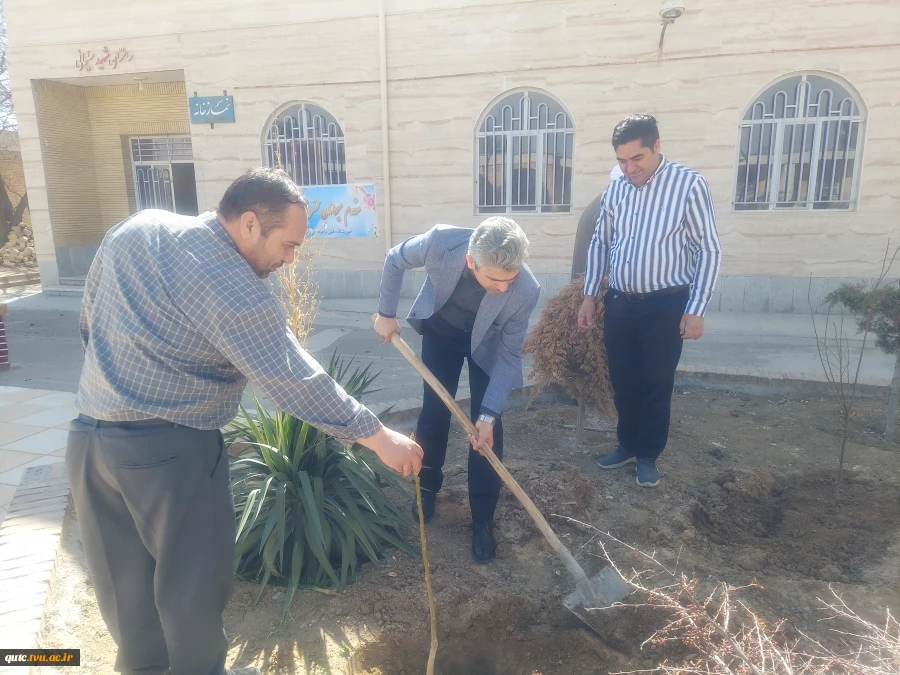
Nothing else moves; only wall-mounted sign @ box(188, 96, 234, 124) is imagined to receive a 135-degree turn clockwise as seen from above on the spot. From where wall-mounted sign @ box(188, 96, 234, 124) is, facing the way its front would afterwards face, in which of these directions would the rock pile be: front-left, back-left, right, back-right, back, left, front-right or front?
front

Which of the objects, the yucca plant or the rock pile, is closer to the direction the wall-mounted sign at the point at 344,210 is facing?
the yucca plant

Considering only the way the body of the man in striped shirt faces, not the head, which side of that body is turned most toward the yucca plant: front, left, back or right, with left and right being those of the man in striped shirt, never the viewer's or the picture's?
front

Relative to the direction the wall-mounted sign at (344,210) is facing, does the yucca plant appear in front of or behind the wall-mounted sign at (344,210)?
in front

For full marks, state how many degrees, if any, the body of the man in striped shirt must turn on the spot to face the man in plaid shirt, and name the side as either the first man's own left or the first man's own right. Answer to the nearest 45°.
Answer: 0° — they already face them

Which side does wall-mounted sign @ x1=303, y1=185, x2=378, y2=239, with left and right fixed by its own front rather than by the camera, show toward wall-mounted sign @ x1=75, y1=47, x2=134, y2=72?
right

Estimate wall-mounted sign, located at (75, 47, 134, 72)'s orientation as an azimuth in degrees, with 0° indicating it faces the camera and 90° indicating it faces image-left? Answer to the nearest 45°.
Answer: approximately 0°

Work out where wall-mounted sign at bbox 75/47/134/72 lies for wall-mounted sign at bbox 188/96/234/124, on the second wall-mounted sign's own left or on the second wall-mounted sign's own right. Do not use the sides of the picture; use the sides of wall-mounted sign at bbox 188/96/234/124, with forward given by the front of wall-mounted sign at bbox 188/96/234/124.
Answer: on the second wall-mounted sign's own right

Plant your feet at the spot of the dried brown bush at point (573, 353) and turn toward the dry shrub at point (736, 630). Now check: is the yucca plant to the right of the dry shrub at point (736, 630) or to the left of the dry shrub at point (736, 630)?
right

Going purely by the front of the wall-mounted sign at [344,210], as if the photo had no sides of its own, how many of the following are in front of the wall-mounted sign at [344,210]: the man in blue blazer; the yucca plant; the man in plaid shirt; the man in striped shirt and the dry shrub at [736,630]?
5

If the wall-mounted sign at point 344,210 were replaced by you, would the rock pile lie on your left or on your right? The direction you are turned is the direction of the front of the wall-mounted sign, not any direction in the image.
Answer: on your right

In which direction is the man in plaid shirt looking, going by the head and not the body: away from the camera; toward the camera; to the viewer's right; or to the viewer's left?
to the viewer's right
